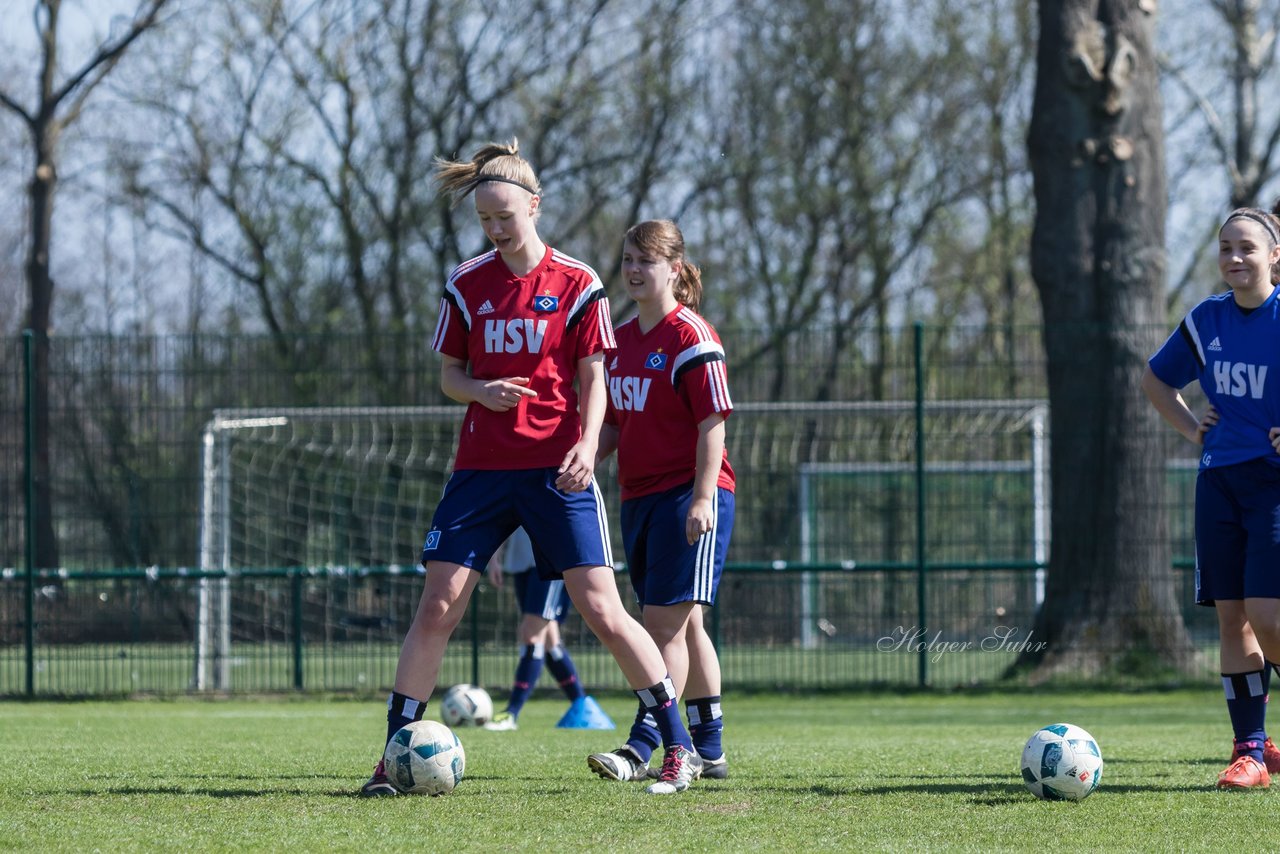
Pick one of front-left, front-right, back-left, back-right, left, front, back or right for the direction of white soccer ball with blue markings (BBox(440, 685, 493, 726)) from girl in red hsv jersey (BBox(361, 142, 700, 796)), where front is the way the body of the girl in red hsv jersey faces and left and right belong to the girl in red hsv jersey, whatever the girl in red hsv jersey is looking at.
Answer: back

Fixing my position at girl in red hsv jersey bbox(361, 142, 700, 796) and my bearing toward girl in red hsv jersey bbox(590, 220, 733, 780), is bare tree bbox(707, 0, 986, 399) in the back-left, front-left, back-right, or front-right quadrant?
front-left

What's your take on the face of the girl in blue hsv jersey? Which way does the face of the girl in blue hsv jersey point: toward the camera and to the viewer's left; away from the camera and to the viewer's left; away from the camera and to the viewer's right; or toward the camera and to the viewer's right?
toward the camera and to the viewer's left

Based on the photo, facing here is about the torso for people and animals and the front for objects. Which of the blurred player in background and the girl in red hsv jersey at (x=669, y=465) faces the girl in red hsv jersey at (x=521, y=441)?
the girl in red hsv jersey at (x=669, y=465)

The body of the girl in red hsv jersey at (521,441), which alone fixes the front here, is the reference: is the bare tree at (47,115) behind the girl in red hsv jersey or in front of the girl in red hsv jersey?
behind

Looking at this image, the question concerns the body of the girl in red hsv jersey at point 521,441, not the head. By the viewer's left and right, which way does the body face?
facing the viewer

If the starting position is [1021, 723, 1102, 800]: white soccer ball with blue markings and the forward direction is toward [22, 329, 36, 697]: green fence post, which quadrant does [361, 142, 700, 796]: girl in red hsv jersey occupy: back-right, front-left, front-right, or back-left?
front-left

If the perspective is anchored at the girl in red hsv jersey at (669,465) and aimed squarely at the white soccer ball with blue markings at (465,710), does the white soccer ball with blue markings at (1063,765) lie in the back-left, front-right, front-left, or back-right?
back-right

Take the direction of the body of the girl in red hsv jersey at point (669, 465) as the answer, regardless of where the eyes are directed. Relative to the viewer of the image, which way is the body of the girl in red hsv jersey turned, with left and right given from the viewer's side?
facing the viewer and to the left of the viewer

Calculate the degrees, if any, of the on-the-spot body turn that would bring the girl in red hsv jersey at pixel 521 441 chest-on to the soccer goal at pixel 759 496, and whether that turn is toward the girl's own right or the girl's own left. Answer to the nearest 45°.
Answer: approximately 180°

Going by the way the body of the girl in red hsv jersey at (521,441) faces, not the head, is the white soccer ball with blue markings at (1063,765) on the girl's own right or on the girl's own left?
on the girl's own left
